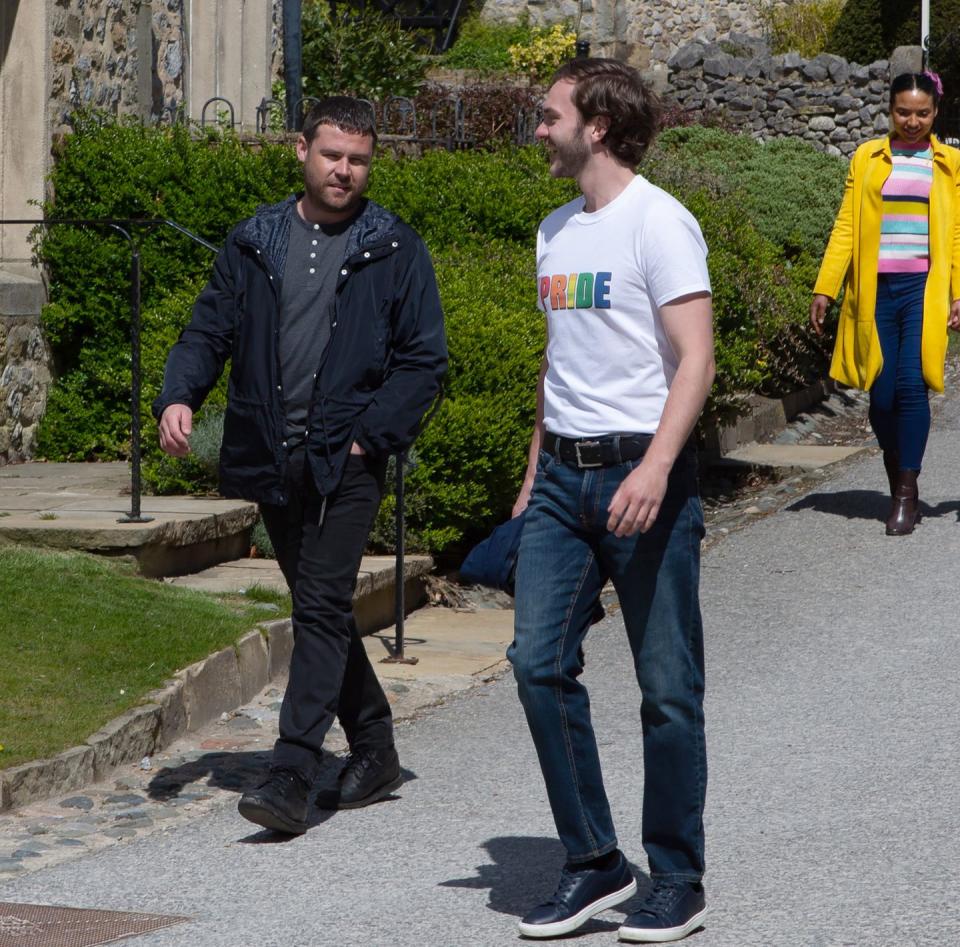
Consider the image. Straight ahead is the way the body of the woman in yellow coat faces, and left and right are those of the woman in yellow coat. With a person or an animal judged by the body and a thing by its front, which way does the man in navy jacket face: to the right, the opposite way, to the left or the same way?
the same way

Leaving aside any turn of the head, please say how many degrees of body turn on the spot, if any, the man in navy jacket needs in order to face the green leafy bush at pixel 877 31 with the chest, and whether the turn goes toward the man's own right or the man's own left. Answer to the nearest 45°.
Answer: approximately 180°

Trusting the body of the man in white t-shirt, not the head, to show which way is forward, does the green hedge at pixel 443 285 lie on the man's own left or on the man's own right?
on the man's own right

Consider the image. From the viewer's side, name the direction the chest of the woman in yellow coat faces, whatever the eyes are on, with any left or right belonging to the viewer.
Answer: facing the viewer

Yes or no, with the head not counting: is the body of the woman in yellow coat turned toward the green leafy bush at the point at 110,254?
no

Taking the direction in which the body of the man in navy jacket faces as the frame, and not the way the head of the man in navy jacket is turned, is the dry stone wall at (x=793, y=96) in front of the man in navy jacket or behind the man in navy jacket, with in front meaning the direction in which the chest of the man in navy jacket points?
behind

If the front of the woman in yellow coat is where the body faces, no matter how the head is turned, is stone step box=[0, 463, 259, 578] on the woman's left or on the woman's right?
on the woman's right

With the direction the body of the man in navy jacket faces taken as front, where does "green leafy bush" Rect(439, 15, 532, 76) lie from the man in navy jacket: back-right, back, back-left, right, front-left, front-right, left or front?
back

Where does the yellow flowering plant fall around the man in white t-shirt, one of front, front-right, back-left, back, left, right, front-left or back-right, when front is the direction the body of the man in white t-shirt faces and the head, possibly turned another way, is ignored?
back-right

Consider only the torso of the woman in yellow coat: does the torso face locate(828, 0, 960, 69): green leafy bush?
no

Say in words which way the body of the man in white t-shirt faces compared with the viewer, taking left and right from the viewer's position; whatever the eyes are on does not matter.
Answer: facing the viewer and to the left of the viewer

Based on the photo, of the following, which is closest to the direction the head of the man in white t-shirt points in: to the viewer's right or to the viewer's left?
to the viewer's left

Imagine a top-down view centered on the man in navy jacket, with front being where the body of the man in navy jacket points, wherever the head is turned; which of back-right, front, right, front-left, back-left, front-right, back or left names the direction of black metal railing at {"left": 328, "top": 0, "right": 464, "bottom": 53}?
back

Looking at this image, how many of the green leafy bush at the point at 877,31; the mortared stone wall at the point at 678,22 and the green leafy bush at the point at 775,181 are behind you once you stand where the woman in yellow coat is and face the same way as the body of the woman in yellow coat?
3

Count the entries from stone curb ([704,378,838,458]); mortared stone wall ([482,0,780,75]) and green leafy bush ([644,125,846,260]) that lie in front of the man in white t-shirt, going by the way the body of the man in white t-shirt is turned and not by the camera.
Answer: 0

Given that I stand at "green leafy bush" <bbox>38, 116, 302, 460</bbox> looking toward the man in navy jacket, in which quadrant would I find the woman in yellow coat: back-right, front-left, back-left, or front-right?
front-left

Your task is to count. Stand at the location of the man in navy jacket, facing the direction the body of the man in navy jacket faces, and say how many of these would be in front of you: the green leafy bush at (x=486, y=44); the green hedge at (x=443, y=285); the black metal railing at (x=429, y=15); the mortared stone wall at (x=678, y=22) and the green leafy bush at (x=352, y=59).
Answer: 0

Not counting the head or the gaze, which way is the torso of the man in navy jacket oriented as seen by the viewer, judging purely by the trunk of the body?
toward the camera

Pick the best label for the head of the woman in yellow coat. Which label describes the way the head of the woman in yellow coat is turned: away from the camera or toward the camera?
toward the camera
